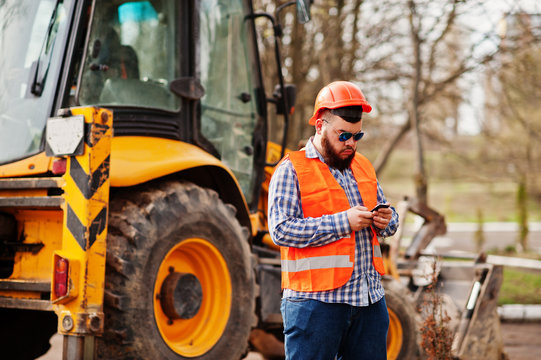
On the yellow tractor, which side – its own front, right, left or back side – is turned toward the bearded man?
right

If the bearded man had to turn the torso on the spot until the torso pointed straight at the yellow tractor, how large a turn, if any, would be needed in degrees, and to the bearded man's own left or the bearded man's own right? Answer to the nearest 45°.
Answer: approximately 180°

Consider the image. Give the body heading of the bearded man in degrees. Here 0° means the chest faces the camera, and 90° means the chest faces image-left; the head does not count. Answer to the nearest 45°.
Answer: approximately 315°

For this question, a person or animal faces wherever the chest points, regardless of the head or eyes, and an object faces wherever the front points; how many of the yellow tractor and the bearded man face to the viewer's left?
0

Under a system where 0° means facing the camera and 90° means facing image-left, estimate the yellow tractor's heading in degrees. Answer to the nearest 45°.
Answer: approximately 225°

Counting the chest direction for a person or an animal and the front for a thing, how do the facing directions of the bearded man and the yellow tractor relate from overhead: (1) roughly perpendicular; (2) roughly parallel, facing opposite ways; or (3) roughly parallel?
roughly perpendicular
